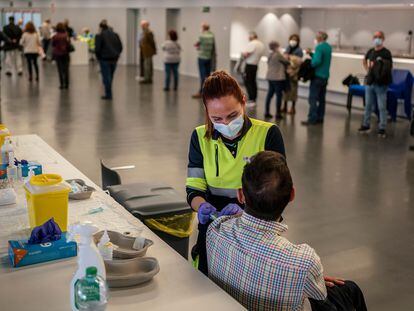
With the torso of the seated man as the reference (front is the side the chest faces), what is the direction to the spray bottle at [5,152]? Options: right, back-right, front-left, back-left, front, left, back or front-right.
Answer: left

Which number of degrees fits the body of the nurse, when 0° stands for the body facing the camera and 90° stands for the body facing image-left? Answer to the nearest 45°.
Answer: approximately 0°

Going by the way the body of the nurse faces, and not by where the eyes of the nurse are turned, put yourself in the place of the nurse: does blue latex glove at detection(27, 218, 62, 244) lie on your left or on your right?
on your right

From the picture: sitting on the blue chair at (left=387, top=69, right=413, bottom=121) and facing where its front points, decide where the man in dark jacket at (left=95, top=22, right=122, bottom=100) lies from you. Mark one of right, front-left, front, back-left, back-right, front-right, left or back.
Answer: front-right

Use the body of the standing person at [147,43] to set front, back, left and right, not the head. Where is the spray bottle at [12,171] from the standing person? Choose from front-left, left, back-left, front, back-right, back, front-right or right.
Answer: left

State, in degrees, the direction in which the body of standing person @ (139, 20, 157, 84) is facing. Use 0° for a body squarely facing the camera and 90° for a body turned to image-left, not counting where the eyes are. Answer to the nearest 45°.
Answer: approximately 90°
